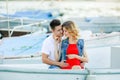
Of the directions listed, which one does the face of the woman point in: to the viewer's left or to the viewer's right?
to the viewer's left

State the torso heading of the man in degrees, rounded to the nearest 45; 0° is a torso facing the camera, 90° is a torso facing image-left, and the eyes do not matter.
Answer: approximately 315°
